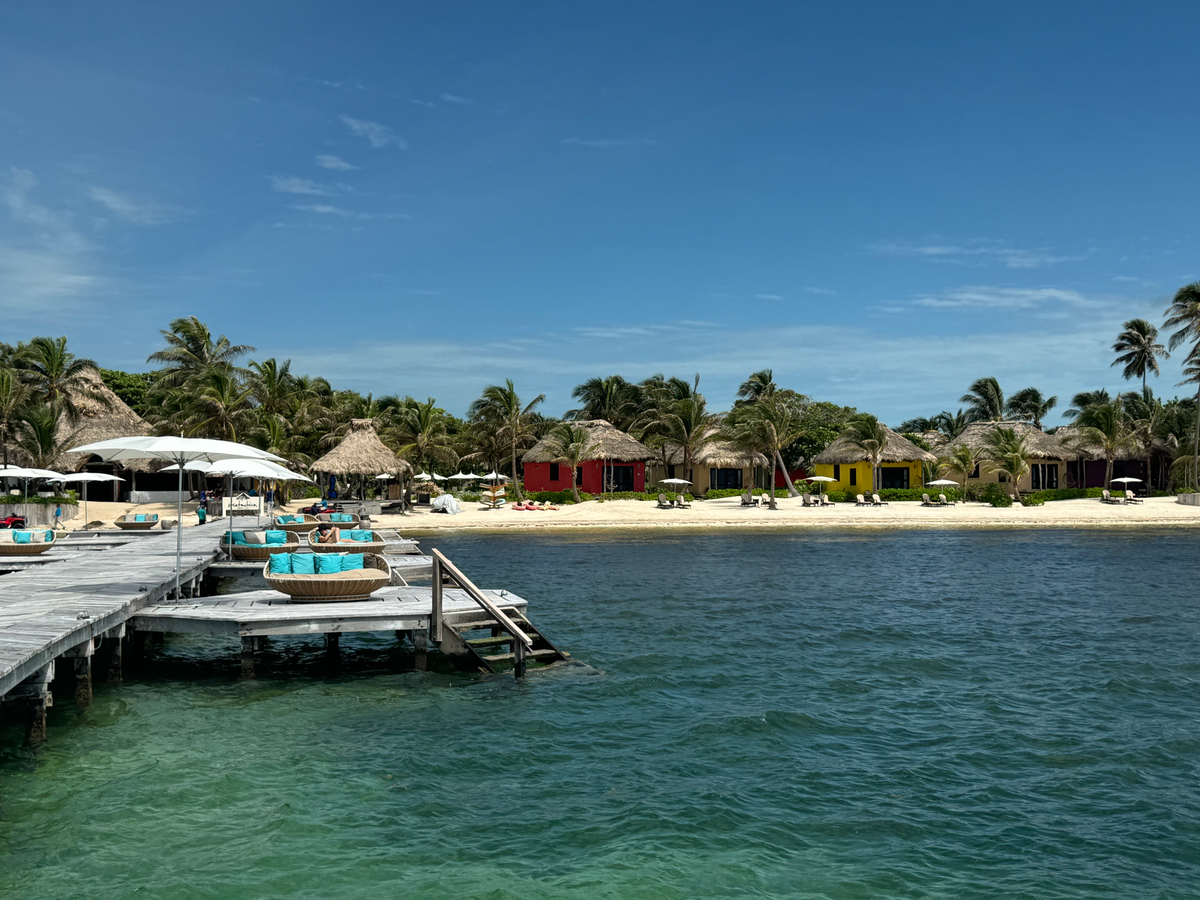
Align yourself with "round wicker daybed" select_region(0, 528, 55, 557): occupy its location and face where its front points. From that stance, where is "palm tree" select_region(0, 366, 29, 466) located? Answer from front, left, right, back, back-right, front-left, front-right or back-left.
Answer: back

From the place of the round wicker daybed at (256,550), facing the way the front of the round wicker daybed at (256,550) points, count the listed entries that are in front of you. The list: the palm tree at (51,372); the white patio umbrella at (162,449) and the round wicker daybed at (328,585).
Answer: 2

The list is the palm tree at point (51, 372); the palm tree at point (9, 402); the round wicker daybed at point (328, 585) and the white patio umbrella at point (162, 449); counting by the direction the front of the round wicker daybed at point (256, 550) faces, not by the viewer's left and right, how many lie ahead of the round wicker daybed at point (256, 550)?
2

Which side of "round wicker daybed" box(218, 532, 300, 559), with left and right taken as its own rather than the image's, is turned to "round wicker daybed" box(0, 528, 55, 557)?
right

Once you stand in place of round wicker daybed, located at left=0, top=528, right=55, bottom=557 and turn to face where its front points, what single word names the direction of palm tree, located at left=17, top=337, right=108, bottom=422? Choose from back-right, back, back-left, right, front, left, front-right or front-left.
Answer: back

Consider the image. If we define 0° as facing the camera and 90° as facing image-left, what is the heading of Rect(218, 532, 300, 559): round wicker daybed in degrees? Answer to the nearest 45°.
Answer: approximately 0°

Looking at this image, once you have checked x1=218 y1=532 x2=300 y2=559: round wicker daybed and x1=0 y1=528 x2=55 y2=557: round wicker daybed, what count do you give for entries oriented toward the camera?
2

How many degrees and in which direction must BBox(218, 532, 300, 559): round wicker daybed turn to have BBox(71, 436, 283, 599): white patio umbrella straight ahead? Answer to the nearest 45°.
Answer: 0° — it already faces it

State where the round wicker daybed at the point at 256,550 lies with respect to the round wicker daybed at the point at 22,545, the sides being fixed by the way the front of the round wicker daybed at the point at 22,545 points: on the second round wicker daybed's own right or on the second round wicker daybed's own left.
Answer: on the second round wicker daybed's own left

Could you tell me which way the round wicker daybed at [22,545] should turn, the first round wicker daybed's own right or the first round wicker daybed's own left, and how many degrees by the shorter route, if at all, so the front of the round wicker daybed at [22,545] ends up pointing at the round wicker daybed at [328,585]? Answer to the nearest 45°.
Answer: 0° — it already faces it

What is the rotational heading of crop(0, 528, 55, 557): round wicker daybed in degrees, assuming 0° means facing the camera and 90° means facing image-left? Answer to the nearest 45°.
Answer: approximately 0°

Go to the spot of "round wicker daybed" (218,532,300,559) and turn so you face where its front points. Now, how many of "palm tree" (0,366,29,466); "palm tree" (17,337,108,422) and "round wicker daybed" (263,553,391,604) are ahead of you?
1
